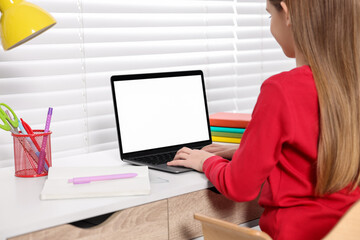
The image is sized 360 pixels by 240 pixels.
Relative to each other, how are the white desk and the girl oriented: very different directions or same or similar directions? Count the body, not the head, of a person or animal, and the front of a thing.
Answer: very different directions

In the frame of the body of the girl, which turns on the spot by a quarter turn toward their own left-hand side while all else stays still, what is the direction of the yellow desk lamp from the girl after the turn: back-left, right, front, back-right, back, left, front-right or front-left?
front-right

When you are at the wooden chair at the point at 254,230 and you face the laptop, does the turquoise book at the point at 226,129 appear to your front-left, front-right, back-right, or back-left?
front-right

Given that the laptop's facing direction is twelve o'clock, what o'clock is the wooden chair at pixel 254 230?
The wooden chair is roughly at 1 o'clock from the laptop.

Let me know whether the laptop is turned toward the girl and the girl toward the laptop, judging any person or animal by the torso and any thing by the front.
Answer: yes

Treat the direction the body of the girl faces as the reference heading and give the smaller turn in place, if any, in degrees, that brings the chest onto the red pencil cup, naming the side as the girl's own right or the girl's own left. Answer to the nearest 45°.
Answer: approximately 45° to the girl's own left

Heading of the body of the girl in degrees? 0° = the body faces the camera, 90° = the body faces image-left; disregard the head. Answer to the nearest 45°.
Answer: approximately 135°

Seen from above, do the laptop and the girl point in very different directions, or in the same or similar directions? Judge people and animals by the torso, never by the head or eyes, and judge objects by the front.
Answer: very different directions

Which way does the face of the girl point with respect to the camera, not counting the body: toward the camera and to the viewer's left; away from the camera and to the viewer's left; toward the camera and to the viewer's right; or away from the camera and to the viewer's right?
away from the camera and to the viewer's left

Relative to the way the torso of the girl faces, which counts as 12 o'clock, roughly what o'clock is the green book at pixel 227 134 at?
The green book is roughly at 1 o'clock from the girl.

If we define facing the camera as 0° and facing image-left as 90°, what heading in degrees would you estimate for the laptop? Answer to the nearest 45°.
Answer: approximately 315°

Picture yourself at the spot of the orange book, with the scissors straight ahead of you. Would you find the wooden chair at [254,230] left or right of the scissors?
left

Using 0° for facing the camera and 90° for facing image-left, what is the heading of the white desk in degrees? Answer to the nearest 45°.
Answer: approximately 315°
